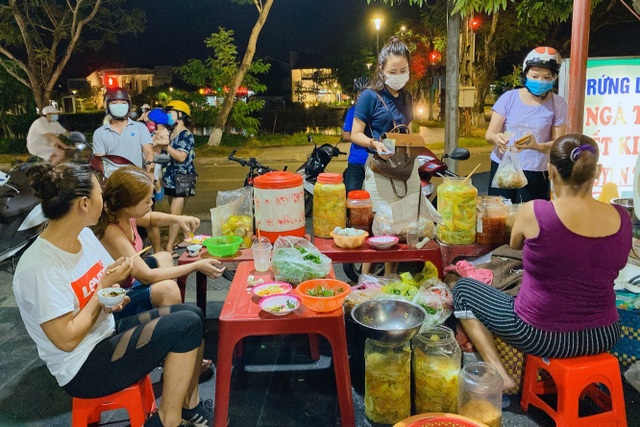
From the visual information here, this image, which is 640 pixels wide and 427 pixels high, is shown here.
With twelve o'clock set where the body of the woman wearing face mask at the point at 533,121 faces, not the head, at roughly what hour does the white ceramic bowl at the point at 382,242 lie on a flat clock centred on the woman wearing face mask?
The white ceramic bowl is roughly at 1 o'clock from the woman wearing face mask.

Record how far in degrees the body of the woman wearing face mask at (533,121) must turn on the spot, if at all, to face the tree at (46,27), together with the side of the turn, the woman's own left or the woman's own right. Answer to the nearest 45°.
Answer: approximately 135° to the woman's own right

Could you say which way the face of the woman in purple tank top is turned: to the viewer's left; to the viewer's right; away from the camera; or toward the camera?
away from the camera

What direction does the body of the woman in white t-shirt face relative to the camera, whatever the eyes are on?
to the viewer's right

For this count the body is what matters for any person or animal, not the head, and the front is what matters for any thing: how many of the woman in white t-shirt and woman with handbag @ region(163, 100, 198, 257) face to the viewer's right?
1

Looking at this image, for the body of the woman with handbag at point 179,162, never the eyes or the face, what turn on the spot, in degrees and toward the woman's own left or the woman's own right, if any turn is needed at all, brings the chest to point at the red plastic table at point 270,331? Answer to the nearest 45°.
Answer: approximately 90° to the woman's own left
